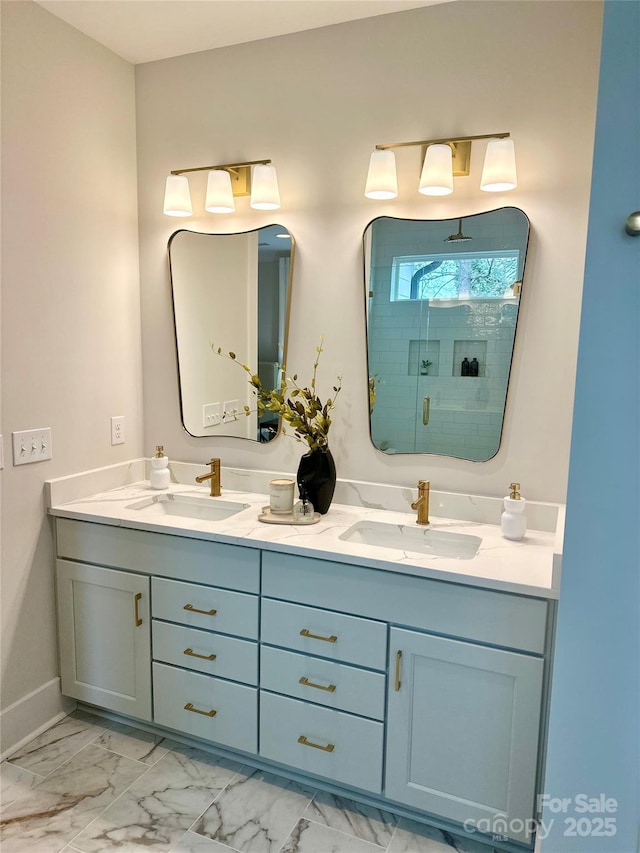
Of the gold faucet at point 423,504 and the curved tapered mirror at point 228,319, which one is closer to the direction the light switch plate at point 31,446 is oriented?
the gold faucet

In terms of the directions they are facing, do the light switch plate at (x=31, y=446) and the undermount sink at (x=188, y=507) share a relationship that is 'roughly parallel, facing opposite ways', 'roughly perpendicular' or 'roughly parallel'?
roughly perpendicular

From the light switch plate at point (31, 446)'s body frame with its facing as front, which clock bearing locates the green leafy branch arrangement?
The green leafy branch arrangement is roughly at 11 o'clock from the light switch plate.

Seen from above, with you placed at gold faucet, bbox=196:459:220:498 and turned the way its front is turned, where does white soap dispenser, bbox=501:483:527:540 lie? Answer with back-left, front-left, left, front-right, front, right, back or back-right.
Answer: left

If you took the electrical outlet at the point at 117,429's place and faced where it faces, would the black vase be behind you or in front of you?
in front

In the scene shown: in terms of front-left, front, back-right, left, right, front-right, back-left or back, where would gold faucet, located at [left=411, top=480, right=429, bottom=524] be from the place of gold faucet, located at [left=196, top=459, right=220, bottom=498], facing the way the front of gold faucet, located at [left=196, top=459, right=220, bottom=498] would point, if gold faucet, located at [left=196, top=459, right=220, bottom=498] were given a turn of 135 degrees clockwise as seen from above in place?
back-right

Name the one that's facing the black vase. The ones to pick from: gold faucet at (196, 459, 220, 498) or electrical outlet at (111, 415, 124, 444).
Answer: the electrical outlet

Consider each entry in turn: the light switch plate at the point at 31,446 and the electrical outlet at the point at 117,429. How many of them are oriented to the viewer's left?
0

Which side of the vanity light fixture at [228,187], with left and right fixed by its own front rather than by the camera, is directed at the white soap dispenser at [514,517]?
left

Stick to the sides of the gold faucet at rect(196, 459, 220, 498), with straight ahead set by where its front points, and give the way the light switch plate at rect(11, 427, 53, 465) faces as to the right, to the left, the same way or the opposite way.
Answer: to the left

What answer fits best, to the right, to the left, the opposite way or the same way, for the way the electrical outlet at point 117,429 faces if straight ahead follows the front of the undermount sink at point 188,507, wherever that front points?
to the left

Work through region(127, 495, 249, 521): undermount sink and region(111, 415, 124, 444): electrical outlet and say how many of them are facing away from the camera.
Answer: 0
